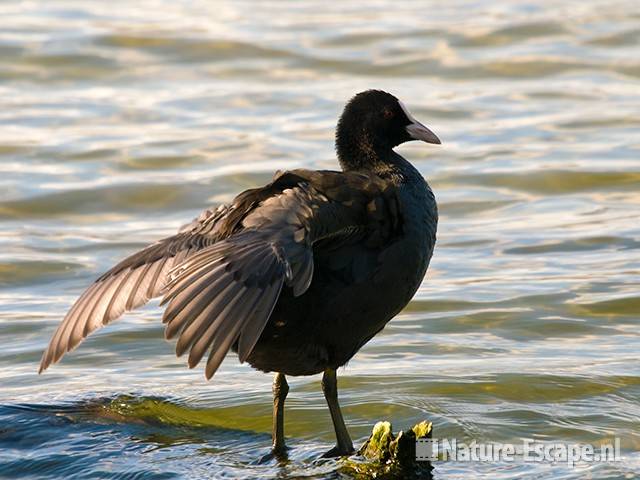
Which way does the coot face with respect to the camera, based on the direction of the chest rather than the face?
to the viewer's right
